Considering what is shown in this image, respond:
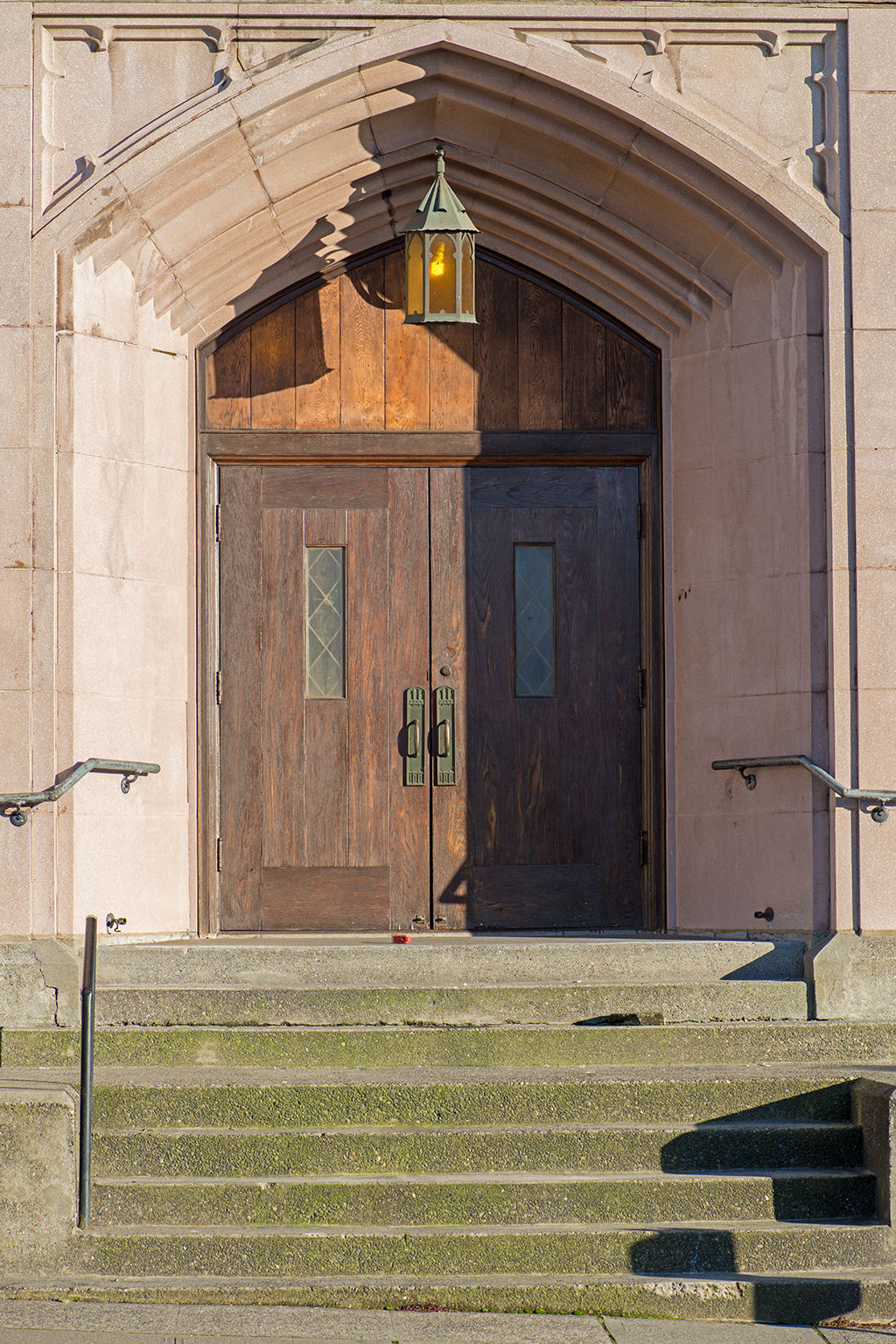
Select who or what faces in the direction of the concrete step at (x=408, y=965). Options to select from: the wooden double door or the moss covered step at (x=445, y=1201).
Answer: the wooden double door

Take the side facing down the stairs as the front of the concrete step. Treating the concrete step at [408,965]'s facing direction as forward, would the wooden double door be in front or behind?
behind

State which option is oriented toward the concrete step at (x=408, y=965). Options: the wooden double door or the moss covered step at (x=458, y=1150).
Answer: the wooden double door

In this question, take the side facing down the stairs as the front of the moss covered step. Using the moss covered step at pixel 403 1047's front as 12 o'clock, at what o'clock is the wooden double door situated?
The wooden double door is roughly at 6 o'clock from the moss covered step.

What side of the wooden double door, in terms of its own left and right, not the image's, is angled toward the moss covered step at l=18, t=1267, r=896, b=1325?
front

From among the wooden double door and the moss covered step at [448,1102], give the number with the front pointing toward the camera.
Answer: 2

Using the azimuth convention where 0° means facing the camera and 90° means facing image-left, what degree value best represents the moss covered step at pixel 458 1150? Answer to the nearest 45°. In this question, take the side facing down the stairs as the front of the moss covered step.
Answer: approximately 0°

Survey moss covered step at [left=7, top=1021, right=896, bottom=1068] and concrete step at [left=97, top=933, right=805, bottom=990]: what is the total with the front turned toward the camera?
2
